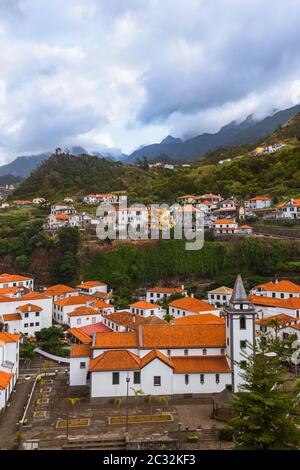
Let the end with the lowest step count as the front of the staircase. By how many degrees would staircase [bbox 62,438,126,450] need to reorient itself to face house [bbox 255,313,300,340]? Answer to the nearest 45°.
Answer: approximately 135° to its left

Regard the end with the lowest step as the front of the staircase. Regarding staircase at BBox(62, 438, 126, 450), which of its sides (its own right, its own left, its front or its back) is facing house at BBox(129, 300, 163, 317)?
back

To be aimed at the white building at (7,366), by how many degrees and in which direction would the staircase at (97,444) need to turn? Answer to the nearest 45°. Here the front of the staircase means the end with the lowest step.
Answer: approximately 135° to its right

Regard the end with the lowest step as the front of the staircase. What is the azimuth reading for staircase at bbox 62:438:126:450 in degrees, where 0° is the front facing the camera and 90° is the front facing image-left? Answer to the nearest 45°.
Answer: approximately 0°

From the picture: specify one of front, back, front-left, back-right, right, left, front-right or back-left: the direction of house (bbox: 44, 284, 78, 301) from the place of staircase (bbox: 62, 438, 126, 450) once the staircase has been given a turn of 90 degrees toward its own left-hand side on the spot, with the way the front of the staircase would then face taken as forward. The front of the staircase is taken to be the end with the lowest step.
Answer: left

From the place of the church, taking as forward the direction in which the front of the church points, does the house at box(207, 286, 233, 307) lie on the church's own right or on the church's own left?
on the church's own left

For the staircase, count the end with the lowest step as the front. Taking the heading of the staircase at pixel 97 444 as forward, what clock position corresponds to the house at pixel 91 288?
The house is roughly at 6 o'clock from the staircase.
